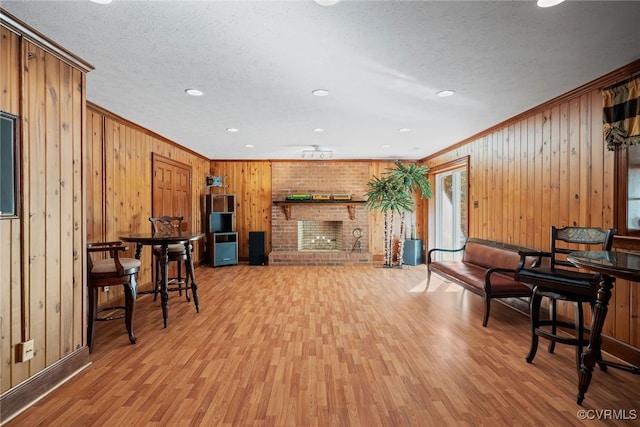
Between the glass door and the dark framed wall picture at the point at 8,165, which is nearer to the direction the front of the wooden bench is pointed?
the dark framed wall picture

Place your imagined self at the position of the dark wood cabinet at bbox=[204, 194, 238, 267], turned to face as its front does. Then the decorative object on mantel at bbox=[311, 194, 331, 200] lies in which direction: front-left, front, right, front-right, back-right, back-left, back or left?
front-left

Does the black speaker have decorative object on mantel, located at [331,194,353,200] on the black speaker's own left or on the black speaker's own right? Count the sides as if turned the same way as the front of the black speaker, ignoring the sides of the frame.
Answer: on the black speaker's own left

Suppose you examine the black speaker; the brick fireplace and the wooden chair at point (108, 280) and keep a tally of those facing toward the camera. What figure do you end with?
2

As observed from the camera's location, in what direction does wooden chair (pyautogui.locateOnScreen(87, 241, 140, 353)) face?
facing away from the viewer and to the right of the viewer

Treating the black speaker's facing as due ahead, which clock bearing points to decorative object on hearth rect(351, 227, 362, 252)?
The decorative object on hearth is roughly at 9 o'clock from the black speaker.

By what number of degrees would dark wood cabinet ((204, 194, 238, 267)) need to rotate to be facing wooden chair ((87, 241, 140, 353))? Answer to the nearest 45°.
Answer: approximately 45° to its right

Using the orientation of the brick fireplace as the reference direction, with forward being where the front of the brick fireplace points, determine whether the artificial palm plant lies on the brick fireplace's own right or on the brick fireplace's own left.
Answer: on the brick fireplace's own left

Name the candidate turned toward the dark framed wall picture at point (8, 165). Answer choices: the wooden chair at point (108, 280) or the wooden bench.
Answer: the wooden bench

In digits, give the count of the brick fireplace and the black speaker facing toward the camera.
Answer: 2

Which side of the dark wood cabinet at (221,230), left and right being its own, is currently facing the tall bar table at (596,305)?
front

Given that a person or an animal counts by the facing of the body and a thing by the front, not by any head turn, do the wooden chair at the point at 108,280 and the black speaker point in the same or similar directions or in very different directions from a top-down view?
very different directions

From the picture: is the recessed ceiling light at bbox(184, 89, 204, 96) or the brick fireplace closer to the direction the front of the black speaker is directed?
the recessed ceiling light

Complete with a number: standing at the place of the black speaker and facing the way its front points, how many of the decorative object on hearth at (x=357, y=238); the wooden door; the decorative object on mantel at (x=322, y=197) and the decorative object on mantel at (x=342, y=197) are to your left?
3
